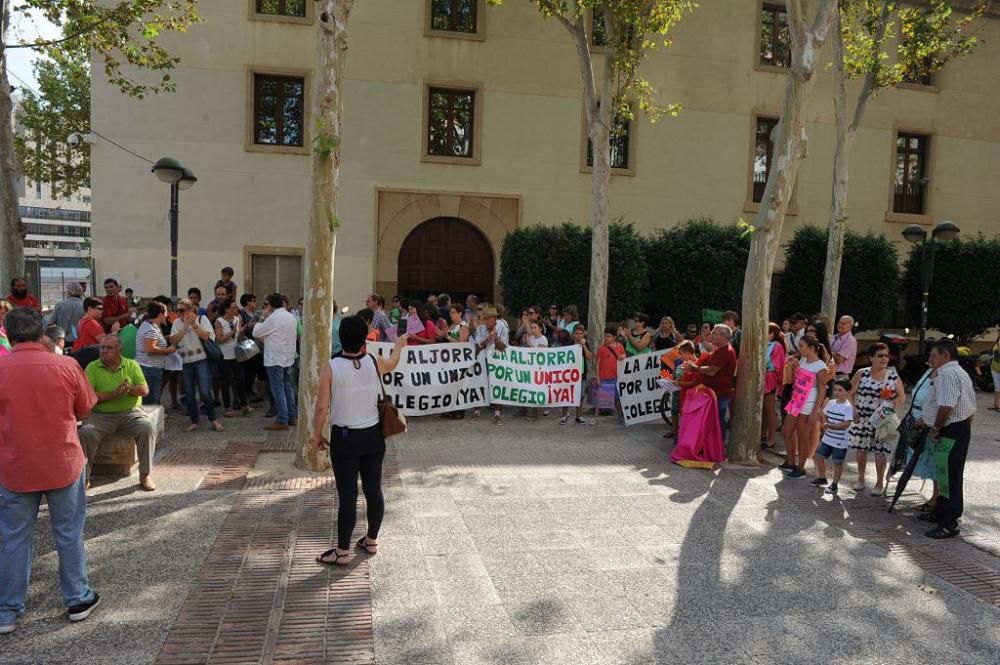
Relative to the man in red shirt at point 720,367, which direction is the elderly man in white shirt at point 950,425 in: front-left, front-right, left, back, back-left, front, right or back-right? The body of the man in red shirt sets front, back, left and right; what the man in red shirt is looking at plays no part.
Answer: back-left

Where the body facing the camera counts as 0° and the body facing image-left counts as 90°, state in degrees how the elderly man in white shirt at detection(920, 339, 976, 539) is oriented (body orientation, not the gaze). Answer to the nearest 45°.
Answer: approximately 90°

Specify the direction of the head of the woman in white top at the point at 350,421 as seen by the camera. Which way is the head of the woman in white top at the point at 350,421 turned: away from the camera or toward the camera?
away from the camera

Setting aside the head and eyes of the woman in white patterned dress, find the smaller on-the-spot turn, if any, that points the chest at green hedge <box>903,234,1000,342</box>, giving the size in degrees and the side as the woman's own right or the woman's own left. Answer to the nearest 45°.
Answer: approximately 180°

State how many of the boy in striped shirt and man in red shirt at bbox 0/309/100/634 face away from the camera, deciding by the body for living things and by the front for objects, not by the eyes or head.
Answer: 1

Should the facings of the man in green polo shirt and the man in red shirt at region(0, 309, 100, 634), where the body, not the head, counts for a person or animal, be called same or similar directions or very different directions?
very different directions

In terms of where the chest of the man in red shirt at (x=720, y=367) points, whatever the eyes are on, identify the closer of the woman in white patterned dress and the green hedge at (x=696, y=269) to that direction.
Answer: the green hedge

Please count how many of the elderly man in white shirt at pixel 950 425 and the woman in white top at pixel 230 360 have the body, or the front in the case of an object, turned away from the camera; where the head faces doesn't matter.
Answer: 0

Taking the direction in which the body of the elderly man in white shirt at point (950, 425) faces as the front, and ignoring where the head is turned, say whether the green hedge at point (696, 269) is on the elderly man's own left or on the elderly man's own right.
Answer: on the elderly man's own right

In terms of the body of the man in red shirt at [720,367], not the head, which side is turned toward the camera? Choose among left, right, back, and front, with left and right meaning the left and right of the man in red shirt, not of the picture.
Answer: left

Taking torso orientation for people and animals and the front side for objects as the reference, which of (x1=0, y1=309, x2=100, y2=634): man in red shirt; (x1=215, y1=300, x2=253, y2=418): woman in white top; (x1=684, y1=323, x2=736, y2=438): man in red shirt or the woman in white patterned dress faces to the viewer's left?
(x1=684, y1=323, x2=736, y2=438): man in red shirt

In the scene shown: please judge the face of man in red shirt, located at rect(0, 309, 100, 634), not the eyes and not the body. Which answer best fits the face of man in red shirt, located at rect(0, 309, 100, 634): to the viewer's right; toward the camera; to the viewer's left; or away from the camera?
away from the camera

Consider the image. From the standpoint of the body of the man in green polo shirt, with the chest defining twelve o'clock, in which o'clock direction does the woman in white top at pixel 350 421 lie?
The woman in white top is roughly at 11 o'clock from the man in green polo shirt.

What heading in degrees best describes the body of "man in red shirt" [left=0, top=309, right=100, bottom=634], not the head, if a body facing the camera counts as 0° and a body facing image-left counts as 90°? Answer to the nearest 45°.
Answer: approximately 180°

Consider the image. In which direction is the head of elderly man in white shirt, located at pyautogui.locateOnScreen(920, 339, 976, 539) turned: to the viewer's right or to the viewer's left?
to the viewer's left
